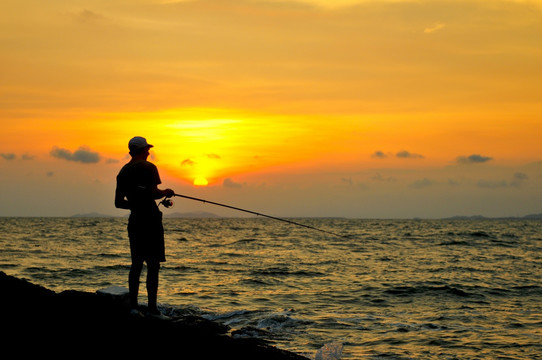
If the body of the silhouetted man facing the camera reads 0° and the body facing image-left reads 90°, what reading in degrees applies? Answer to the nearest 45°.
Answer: approximately 225°

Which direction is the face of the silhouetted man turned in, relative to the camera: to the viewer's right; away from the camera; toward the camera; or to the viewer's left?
to the viewer's right
